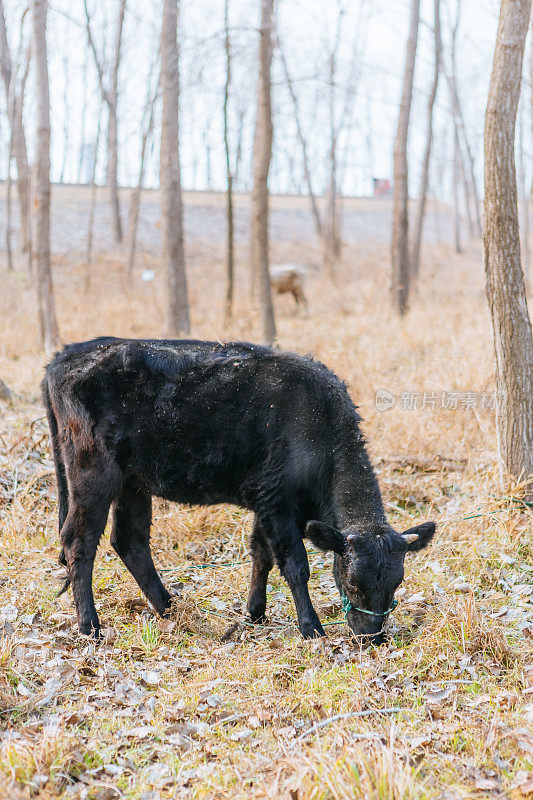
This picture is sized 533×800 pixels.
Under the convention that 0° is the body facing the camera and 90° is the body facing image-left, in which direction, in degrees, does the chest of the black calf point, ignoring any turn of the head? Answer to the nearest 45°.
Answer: approximately 270°

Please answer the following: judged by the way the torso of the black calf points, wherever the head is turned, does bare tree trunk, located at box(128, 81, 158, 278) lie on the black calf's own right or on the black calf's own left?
on the black calf's own left

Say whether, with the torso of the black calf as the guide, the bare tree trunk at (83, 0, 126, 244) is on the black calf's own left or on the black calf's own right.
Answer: on the black calf's own left

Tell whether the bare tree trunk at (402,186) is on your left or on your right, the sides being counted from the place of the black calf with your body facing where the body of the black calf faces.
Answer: on your left

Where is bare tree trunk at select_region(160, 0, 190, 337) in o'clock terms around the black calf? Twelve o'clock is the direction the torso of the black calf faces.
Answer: The bare tree trunk is roughly at 9 o'clock from the black calf.
